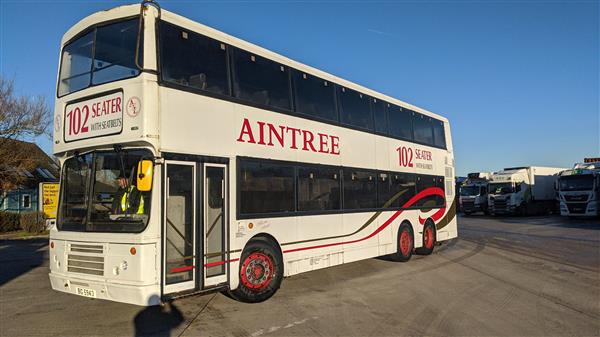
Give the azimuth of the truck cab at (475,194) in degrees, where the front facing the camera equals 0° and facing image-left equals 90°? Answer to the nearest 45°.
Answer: approximately 45°

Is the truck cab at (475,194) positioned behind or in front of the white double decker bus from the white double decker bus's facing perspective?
behind

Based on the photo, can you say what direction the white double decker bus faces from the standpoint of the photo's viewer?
facing the viewer and to the left of the viewer

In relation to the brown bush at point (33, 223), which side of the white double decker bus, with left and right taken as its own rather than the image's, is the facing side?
right

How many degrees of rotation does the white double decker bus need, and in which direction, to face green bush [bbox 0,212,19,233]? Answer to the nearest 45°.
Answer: approximately 90° to its right

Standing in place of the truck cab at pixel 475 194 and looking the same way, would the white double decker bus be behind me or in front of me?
in front

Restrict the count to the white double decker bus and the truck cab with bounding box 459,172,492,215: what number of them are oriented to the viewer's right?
0
